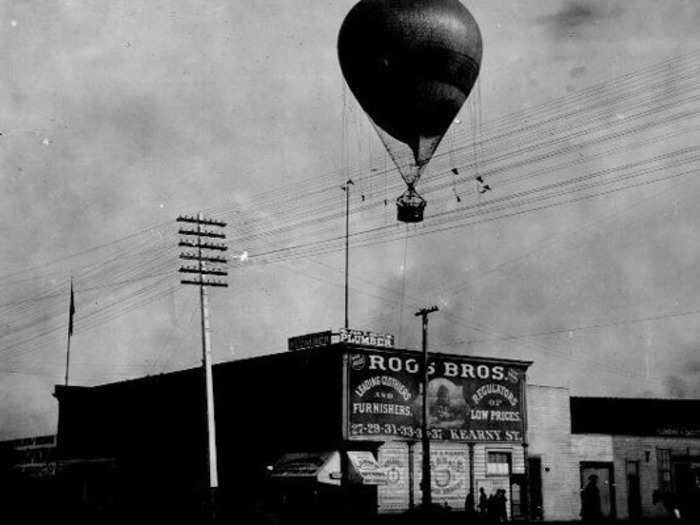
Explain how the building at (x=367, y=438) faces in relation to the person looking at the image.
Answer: facing the viewer and to the right of the viewer

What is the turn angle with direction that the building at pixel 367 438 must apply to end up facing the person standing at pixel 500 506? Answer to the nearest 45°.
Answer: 0° — it already faces them

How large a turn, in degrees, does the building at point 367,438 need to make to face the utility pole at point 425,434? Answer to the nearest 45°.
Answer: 0° — it already faces it
